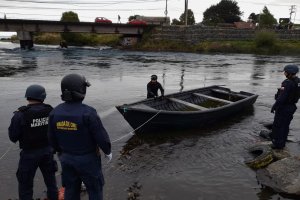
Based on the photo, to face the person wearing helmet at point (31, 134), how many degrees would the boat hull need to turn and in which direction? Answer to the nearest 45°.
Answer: approximately 45° to its left

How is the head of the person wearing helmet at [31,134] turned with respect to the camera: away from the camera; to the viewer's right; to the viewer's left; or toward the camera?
away from the camera

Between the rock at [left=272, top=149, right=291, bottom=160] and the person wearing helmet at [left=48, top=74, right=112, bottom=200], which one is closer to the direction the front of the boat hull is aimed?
the person wearing helmet

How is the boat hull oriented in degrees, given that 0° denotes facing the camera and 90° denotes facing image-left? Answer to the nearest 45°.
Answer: approximately 45°

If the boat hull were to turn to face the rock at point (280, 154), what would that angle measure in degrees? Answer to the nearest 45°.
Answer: approximately 90° to its left

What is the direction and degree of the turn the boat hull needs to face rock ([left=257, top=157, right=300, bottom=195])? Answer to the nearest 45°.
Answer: approximately 90° to its left

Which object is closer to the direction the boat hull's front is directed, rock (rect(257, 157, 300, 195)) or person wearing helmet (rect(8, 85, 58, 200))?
the person wearing helmet

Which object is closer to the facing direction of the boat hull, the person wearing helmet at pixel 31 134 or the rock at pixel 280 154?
the person wearing helmet

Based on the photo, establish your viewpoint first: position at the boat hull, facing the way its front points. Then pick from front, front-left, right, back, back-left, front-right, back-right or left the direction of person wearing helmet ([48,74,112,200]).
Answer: front-left
